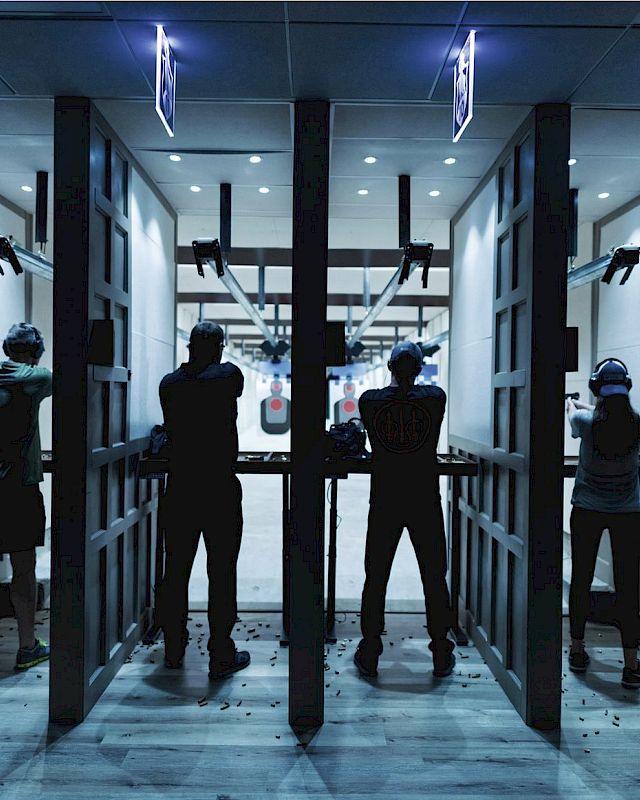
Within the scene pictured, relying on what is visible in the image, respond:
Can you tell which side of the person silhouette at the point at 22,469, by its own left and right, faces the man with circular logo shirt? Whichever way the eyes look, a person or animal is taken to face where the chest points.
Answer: right

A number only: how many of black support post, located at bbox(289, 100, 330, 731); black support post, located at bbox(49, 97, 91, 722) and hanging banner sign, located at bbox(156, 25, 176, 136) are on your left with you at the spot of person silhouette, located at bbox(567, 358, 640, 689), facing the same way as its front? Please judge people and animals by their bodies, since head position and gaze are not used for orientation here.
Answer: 3

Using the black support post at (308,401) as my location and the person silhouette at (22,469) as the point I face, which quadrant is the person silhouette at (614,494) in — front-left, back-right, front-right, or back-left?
back-right

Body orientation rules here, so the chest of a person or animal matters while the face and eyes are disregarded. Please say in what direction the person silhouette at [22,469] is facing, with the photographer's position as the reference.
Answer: facing away from the viewer and to the right of the viewer

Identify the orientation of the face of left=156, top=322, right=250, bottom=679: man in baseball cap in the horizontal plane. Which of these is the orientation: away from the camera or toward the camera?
away from the camera

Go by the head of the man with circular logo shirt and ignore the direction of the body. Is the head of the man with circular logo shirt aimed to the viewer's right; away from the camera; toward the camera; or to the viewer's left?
away from the camera

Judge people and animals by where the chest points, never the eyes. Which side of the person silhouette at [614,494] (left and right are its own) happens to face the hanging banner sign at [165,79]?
left

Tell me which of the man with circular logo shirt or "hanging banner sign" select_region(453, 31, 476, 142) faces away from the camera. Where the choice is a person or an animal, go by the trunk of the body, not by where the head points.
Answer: the man with circular logo shirt

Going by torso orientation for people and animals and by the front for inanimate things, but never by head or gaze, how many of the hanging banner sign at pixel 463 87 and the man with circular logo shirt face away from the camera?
1

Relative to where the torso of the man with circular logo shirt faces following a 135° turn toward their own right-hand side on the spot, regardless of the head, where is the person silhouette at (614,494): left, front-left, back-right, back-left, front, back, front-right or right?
front-left

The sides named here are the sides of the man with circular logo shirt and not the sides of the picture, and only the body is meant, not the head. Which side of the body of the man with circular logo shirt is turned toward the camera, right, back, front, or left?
back

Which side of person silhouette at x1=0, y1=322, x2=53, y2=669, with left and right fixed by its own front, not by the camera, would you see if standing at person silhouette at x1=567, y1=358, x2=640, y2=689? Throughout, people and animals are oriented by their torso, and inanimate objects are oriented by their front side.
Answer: right
